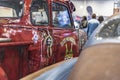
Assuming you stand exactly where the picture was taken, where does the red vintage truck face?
facing away from the viewer and to the right of the viewer

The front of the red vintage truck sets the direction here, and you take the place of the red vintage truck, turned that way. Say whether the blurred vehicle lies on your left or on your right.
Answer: on your right
